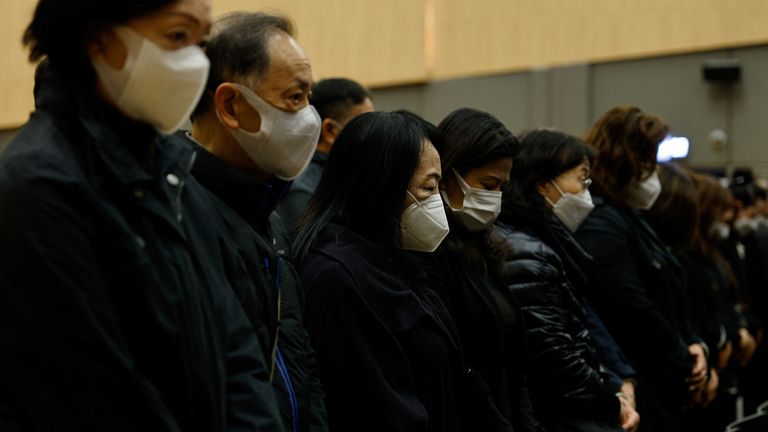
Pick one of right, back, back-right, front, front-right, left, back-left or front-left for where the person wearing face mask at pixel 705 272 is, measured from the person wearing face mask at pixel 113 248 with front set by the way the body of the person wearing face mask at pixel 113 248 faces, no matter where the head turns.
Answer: left

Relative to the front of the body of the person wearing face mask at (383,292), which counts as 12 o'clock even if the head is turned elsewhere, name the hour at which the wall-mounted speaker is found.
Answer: The wall-mounted speaker is roughly at 10 o'clock from the person wearing face mask.

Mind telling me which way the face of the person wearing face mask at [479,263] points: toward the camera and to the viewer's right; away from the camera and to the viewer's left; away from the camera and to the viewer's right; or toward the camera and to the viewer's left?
toward the camera and to the viewer's right

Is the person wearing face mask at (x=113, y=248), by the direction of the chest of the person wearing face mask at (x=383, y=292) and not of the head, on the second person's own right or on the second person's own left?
on the second person's own right

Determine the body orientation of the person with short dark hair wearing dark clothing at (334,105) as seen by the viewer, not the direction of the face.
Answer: to the viewer's right

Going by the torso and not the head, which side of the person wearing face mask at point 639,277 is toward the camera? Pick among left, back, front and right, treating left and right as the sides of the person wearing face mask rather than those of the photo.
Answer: right

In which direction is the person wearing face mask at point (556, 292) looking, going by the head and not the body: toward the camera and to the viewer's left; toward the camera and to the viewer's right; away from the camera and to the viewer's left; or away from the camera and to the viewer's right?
toward the camera and to the viewer's right
